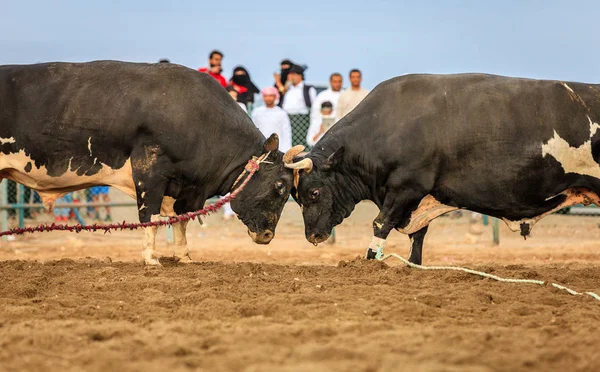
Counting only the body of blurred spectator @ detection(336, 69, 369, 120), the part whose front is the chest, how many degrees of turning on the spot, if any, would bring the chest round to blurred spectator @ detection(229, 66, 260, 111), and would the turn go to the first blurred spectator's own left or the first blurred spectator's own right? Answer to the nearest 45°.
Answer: approximately 135° to the first blurred spectator's own right

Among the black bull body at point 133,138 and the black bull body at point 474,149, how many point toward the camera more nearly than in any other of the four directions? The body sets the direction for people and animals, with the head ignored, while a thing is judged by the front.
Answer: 0

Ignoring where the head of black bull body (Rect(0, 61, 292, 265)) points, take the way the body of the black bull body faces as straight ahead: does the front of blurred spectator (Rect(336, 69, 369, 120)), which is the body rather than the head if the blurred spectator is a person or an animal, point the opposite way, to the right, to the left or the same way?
to the right

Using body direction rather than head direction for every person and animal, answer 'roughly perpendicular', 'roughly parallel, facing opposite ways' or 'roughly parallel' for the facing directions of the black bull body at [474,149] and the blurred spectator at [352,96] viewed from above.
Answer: roughly perpendicular

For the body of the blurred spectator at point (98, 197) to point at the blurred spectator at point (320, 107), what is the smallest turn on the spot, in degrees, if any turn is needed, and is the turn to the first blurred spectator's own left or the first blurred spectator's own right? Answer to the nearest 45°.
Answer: approximately 45° to the first blurred spectator's own left

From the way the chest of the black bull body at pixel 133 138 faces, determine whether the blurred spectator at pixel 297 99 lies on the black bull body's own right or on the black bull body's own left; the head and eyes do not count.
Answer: on the black bull body's own left

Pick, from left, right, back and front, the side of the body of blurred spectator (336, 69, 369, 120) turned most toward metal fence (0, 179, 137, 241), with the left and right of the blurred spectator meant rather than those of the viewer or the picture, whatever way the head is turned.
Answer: right

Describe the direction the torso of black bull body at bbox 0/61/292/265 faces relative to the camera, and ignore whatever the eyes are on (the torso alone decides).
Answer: to the viewer's right

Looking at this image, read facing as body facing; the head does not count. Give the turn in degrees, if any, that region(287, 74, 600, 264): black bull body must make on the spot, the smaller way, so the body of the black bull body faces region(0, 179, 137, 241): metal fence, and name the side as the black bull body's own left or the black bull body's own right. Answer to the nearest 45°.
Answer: approximately 45° to the black bull body's own right

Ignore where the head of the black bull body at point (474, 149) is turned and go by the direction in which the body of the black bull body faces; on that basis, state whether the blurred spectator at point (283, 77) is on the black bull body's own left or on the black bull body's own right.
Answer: on the black bull body's own right

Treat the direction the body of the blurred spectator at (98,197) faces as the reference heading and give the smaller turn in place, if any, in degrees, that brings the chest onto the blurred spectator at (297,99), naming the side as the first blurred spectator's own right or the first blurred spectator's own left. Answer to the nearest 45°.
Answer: approximately 90° to the first blurred spectator's own left

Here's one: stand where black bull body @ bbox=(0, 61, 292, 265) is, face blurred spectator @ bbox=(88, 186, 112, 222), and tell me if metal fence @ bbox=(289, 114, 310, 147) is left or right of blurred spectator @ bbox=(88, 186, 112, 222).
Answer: right
